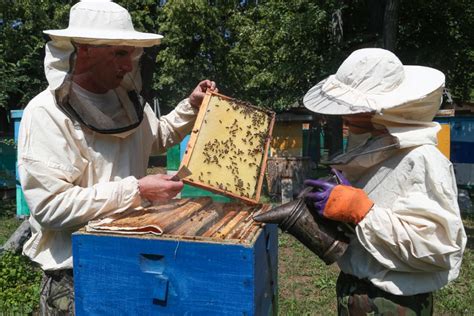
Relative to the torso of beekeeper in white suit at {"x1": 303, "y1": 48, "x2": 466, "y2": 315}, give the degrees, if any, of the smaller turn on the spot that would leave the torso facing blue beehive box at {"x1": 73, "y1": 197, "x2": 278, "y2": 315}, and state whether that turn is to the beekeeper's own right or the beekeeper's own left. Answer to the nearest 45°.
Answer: approximately 45° to the beekeeper's own left

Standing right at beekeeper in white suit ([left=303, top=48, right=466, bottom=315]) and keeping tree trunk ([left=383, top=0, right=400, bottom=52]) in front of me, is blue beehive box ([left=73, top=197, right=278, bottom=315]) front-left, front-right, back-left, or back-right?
back-left

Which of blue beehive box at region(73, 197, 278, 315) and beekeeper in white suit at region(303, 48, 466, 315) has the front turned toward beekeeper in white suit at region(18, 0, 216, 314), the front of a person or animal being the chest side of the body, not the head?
beekeeper in white suit at region(303, 48, 466, 315)

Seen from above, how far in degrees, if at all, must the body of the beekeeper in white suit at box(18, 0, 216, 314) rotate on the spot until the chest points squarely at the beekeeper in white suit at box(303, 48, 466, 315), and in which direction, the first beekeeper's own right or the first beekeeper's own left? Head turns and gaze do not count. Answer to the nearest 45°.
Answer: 0° — they already face them

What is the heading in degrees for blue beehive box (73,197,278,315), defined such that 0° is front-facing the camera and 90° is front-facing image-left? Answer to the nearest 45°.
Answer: approximately 0°

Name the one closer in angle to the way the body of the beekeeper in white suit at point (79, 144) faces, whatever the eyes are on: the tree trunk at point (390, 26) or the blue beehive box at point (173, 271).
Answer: the blue beehive box

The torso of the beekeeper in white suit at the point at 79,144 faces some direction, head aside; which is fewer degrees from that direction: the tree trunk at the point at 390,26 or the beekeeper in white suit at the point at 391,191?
the beekeeper in white suit

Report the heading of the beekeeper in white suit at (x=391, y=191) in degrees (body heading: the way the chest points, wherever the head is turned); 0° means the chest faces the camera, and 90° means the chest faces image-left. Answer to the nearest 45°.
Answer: approximately 90°

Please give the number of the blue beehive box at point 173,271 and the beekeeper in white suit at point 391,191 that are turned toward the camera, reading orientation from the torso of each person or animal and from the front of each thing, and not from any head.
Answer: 1

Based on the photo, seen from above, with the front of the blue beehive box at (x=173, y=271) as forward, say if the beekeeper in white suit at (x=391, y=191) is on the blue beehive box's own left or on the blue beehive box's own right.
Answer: on the blue beehive box's own left

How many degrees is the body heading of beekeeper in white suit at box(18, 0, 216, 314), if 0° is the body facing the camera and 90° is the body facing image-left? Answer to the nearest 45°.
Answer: approximately 315°

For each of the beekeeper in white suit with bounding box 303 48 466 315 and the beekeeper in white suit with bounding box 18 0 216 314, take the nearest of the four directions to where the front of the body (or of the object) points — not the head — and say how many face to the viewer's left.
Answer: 1
